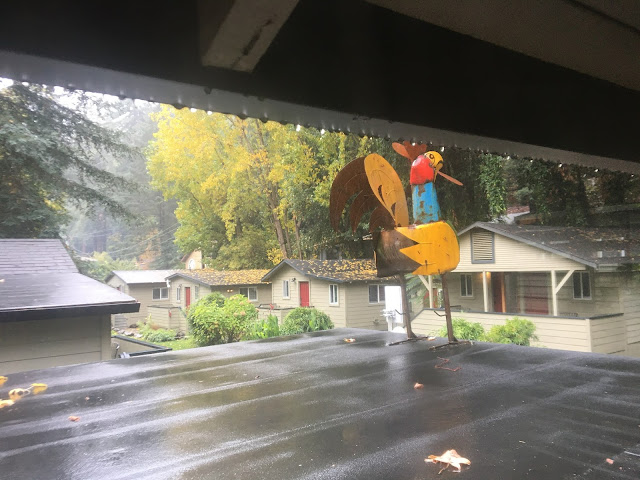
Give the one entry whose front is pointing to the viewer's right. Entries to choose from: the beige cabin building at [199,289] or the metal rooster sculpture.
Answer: the metal rooster sculpture

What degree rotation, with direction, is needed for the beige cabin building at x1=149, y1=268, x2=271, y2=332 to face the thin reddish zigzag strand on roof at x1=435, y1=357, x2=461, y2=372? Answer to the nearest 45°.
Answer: approximately 45° to its left

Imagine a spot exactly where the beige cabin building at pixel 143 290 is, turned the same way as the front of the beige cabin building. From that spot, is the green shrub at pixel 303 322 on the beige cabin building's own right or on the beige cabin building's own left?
on the beige cabin building's own left

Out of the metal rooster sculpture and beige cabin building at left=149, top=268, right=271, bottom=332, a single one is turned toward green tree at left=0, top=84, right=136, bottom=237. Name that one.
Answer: the beige cabin building

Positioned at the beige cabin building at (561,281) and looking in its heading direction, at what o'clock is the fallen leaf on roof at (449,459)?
The fallen leaf on roof is roughly at 11 o'clock from the beige cabin building.

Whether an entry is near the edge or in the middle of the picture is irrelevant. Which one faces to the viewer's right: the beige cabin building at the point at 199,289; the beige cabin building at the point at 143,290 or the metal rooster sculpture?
the metal rooster sculpture

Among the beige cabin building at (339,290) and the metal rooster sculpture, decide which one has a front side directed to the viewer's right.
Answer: the metal rooster sculpture

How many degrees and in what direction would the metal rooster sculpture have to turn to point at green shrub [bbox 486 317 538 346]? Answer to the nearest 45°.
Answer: approximately 45° to its left

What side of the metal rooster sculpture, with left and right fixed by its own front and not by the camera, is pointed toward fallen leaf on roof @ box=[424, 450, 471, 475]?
right

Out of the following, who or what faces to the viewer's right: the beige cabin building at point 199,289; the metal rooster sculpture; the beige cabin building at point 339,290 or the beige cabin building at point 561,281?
the metal rooster sculpture

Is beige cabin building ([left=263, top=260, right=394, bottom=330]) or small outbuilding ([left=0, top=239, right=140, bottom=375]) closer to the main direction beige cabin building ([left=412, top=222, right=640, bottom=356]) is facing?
the small outbuilding

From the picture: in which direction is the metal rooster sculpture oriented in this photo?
to the viewer's right

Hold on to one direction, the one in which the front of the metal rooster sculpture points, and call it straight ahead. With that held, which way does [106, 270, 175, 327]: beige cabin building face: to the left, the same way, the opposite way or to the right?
to the right

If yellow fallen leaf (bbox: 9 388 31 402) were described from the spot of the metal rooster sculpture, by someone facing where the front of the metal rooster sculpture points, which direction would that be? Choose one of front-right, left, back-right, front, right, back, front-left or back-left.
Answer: back-right

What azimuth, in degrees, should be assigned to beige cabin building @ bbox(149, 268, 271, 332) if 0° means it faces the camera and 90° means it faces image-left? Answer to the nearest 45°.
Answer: approximately 45°

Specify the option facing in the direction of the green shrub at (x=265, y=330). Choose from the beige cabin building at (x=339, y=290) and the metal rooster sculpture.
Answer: the beige cabin building

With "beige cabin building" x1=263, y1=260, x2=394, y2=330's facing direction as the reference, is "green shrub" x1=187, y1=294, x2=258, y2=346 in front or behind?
in front
